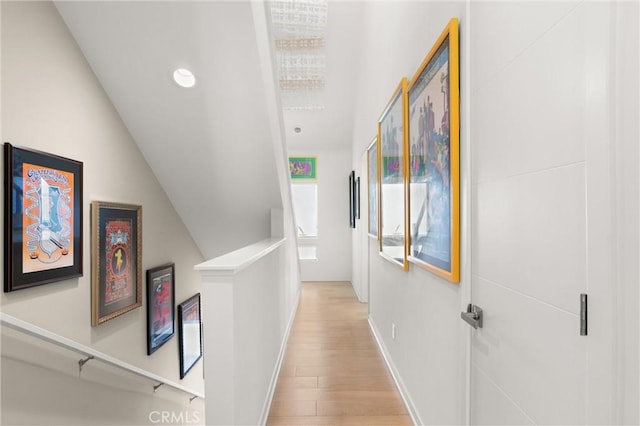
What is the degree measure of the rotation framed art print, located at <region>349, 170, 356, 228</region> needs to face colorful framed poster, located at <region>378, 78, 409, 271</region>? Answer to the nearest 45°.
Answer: approximately 90° to its left

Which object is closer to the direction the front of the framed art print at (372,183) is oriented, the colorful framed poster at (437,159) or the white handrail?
the white handrail

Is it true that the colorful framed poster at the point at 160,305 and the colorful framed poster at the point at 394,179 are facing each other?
yes

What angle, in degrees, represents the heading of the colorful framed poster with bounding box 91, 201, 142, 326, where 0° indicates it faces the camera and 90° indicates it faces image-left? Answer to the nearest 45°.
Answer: approximately 315°

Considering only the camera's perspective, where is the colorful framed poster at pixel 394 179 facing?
facing to the left of the viewer

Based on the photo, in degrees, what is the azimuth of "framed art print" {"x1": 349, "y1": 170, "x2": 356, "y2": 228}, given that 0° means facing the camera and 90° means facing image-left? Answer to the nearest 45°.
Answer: approximately 90°

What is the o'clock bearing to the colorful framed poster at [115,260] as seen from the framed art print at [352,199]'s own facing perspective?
The colorful framed poster is roughly at 10 o'clock from the framed art print.

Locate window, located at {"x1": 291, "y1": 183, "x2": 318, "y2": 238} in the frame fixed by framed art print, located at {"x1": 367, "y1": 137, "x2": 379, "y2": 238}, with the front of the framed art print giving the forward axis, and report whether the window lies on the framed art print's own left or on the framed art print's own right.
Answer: on the framed art print's own right

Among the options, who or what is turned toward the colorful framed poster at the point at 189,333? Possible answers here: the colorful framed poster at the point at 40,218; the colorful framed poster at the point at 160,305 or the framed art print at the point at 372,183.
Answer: the framed art print

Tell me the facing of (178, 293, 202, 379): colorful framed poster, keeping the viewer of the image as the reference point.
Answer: facing the viewer and to the right of the viewer

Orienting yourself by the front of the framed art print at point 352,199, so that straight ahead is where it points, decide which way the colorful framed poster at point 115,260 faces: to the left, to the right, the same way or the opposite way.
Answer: the opposite way

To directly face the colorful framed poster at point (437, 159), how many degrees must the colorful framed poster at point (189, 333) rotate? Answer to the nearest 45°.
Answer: approximately 45° to its right

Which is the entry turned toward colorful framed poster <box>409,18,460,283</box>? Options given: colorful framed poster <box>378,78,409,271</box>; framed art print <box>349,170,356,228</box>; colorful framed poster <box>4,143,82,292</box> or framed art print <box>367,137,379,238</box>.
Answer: colorful framed poster <box>4,143,82,292</box>

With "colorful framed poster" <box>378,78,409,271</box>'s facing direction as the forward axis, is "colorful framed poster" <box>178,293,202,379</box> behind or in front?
in front
